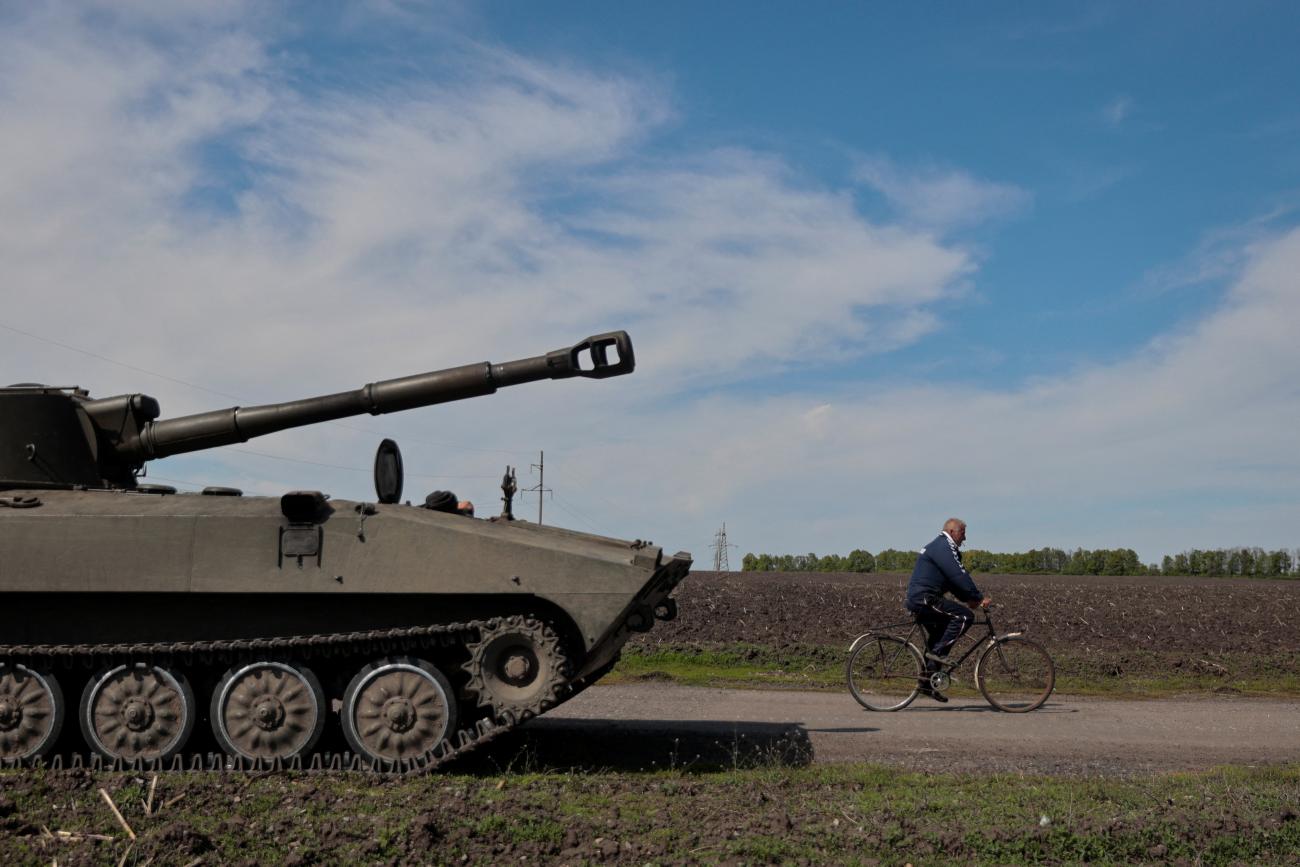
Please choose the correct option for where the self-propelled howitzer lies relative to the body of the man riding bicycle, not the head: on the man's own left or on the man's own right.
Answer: on the man's own right

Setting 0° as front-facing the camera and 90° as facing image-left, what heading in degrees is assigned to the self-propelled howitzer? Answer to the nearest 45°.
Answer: approximately 270°

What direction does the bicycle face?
to the viewer's right

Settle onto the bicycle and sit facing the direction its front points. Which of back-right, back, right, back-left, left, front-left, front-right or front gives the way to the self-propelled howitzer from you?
back-right

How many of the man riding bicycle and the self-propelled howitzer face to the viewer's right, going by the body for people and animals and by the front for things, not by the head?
2

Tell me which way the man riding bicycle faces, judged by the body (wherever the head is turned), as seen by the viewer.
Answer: to the viewer's right

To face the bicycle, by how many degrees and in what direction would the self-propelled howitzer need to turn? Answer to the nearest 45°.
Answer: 0° — it already faces it

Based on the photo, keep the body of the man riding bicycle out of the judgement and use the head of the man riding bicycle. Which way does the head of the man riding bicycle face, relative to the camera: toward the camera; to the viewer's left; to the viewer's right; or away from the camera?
to the viewer's right
